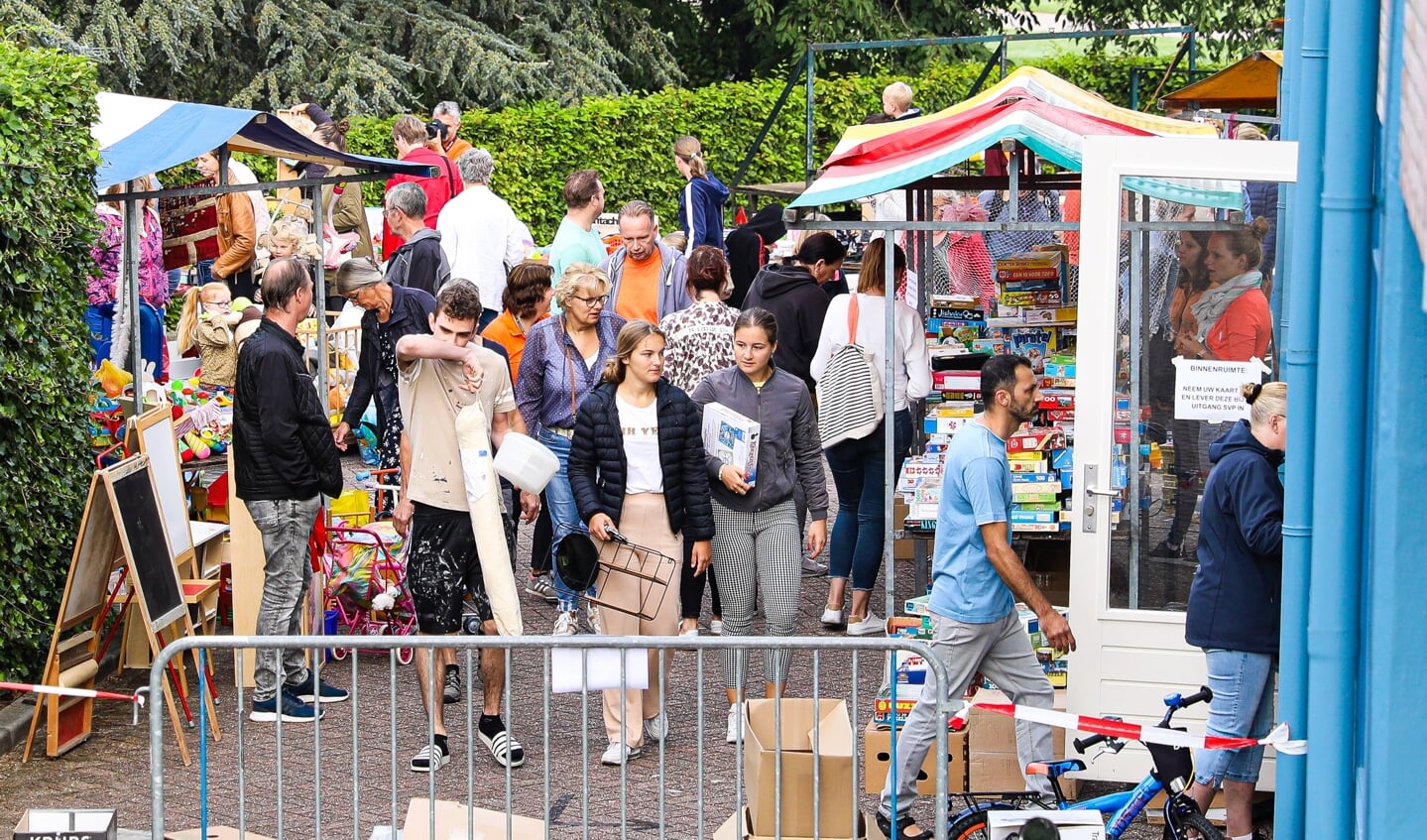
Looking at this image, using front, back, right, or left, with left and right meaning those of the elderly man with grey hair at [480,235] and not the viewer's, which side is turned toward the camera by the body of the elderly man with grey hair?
back

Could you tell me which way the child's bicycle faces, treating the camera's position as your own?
facing to the right of the viewer

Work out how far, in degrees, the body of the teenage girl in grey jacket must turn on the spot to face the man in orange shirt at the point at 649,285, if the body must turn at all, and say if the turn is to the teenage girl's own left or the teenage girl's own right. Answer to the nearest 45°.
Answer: approximately 180°

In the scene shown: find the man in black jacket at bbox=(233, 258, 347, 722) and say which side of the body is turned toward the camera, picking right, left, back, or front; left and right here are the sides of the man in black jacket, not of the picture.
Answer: right

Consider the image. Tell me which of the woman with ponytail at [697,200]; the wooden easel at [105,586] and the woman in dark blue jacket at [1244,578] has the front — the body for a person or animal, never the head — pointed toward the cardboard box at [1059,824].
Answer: the wooden easel

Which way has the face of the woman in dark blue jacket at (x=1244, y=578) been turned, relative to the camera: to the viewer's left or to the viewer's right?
to the viewer's right

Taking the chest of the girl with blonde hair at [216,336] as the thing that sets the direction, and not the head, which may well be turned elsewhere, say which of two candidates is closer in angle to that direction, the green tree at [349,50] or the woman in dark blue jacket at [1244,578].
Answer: the woman in dark blue jacket

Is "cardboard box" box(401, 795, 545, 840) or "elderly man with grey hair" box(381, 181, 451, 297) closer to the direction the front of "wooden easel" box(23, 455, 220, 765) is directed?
the cardboard box
